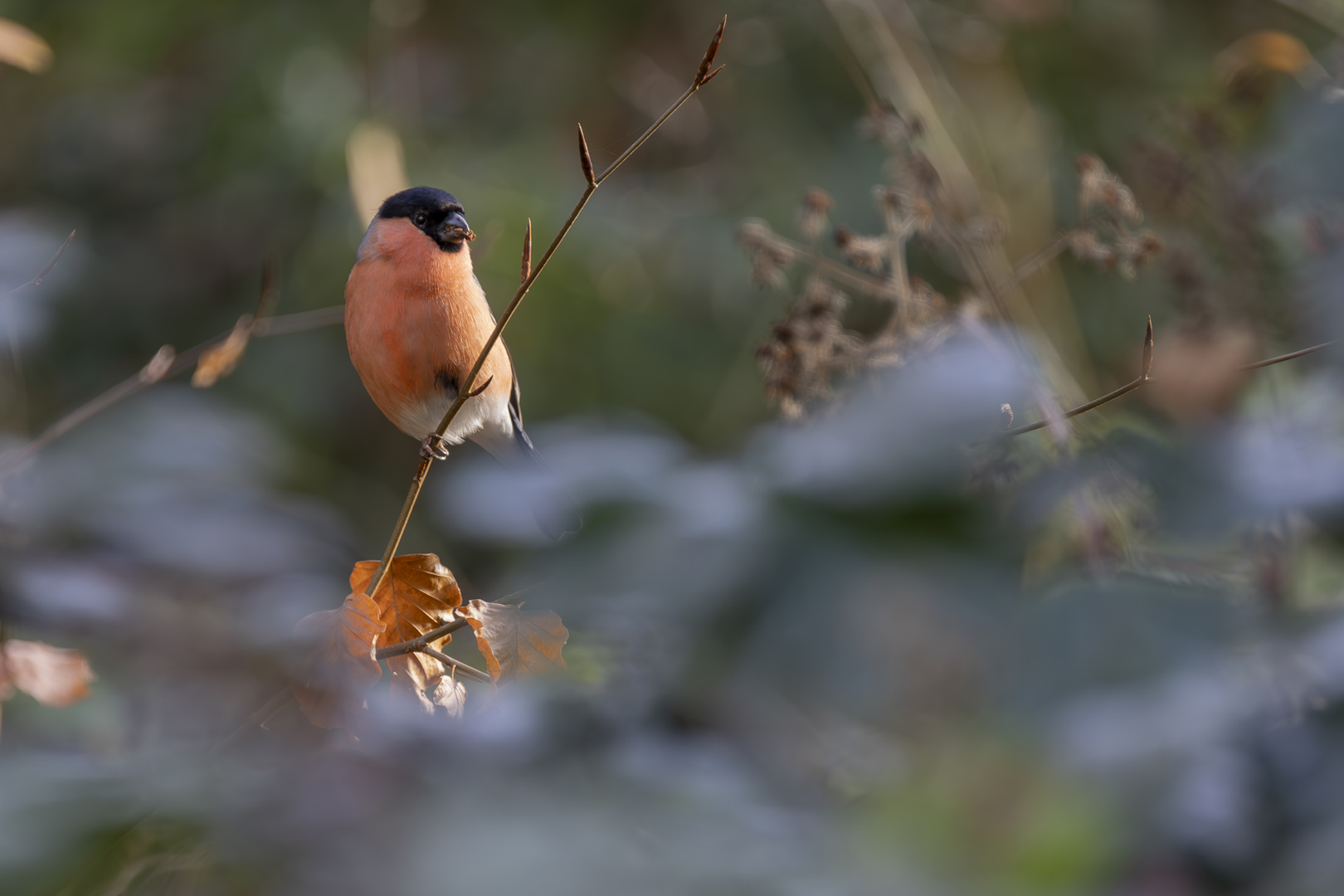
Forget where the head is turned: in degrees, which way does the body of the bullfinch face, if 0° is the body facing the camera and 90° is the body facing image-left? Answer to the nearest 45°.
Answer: approximately 45°

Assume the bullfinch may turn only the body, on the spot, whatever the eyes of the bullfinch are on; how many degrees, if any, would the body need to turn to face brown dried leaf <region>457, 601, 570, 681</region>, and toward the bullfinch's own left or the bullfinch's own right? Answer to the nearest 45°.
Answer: approximately 90° to the bullfinch's own left
